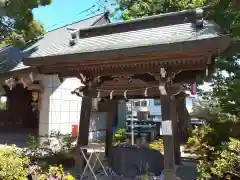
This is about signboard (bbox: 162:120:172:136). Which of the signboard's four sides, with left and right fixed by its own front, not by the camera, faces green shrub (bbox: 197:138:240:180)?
left

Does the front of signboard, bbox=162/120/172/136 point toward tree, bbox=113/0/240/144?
no

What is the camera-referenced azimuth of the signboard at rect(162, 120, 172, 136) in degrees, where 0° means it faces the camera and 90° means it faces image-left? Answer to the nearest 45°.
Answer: approximately 0°

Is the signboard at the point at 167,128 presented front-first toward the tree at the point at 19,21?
no

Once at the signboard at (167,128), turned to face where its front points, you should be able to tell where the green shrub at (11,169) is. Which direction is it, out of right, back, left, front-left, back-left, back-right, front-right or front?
right

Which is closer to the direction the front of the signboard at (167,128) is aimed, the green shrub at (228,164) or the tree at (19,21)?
the green shrub

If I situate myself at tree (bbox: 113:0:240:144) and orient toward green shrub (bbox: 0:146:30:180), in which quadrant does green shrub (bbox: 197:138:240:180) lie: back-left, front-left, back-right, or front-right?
front-left
